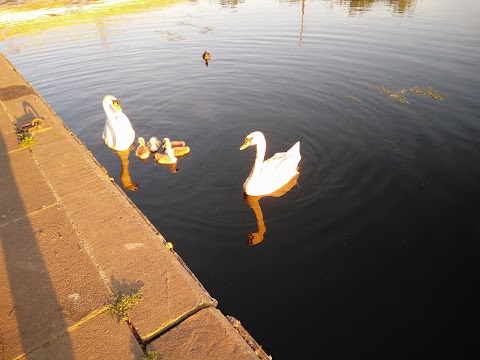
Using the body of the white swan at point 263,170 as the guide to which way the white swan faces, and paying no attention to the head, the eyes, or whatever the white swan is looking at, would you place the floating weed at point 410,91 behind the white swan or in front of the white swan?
behind

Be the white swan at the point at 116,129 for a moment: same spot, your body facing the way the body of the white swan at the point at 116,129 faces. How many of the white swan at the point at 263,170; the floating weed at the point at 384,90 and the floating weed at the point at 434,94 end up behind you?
0

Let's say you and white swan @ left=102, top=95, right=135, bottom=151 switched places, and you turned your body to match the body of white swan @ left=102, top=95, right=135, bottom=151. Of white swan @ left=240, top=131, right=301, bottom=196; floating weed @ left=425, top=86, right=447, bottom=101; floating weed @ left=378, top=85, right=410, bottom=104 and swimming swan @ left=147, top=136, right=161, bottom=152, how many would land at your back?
0

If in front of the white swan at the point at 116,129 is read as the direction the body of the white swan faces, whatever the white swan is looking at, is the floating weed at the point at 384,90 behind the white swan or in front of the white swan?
in front

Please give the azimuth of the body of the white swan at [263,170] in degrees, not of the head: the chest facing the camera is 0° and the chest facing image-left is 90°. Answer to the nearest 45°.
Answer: approximately 45°

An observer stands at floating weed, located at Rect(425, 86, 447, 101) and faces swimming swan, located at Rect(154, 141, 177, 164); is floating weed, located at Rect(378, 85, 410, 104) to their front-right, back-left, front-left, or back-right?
front-right

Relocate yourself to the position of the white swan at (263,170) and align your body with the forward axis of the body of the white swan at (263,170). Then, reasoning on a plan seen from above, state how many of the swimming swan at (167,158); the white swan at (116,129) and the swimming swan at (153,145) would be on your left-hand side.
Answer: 0

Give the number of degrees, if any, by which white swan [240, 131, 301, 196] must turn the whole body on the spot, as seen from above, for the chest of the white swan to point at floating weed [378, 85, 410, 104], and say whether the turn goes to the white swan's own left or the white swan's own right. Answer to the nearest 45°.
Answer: approximately 180°
